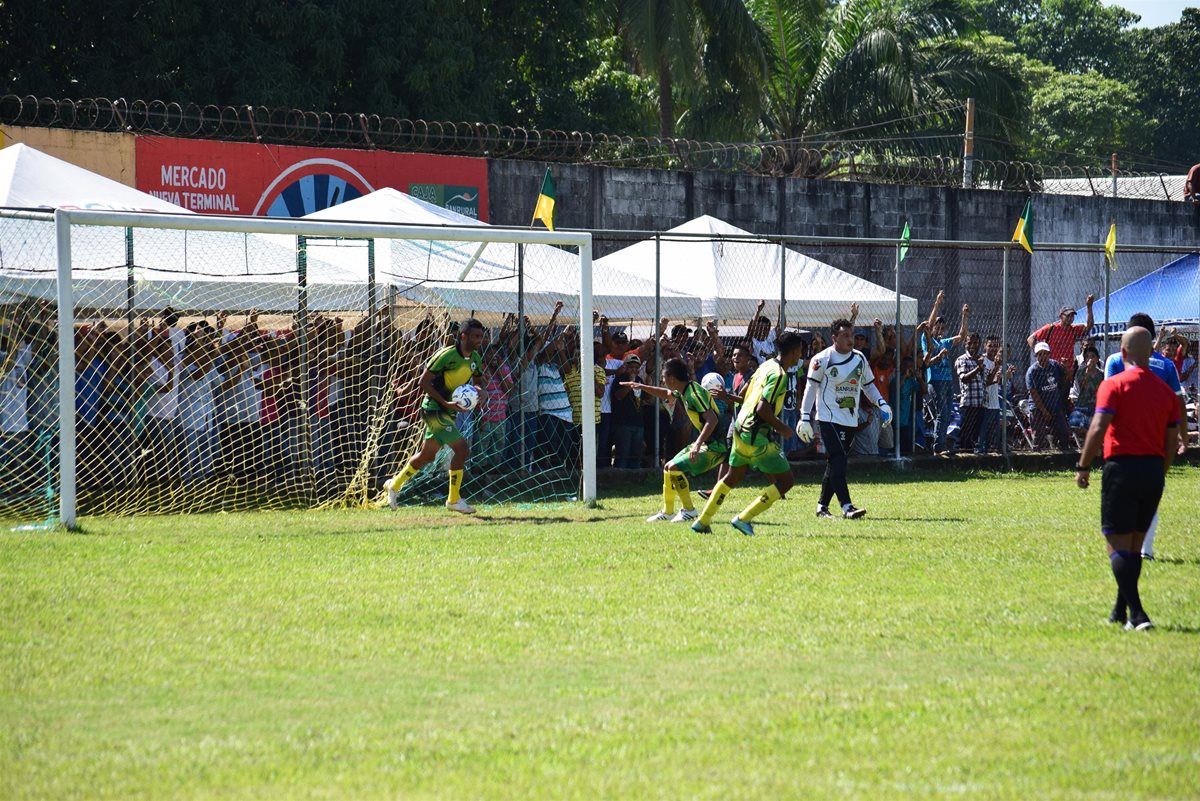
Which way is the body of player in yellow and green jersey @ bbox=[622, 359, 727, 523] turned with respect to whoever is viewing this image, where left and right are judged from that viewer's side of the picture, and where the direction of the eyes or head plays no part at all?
facing to the left of the viewer

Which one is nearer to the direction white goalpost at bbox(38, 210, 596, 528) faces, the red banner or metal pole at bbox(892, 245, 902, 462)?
the metal pole

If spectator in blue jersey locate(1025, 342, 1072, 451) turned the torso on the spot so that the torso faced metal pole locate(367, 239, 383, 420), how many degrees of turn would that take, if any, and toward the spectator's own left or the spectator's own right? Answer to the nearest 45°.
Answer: approximately 45° to the spectator's own right

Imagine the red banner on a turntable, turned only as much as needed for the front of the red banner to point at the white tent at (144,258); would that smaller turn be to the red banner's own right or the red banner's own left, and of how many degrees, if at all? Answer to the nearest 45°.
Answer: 0° — it already faces it

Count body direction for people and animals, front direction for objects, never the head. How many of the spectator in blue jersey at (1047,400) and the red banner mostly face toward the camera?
2

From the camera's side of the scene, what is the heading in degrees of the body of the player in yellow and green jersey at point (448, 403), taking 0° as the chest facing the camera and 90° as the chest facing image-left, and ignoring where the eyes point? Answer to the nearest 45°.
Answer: approximately 315°

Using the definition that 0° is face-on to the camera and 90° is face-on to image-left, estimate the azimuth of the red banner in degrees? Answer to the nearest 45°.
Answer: approximately 0°

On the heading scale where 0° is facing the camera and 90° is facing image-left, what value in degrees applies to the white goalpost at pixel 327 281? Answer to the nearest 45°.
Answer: approximately 315°

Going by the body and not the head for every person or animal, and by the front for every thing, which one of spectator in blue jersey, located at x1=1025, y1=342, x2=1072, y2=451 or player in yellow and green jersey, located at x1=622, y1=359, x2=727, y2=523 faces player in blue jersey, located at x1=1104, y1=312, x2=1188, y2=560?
spectator in blue jersey, located at x1=1025, y1=342, x2=1072, y2=451

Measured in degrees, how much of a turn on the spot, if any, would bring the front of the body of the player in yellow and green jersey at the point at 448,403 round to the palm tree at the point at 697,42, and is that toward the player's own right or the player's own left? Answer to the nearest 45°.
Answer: approximately 135° to the player's own left

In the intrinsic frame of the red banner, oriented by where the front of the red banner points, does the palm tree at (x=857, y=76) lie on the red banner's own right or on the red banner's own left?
on the red banner's own left

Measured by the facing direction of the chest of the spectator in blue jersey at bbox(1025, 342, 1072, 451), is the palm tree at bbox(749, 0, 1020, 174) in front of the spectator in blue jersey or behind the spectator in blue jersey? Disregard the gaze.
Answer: behind

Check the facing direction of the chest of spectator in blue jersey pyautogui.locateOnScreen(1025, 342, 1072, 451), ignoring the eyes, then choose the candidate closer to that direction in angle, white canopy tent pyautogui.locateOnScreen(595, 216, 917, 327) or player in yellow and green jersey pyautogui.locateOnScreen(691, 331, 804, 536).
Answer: the player in yellow and green jersey

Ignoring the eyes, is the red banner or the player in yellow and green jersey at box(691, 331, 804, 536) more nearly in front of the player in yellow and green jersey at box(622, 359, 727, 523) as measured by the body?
the red banner
